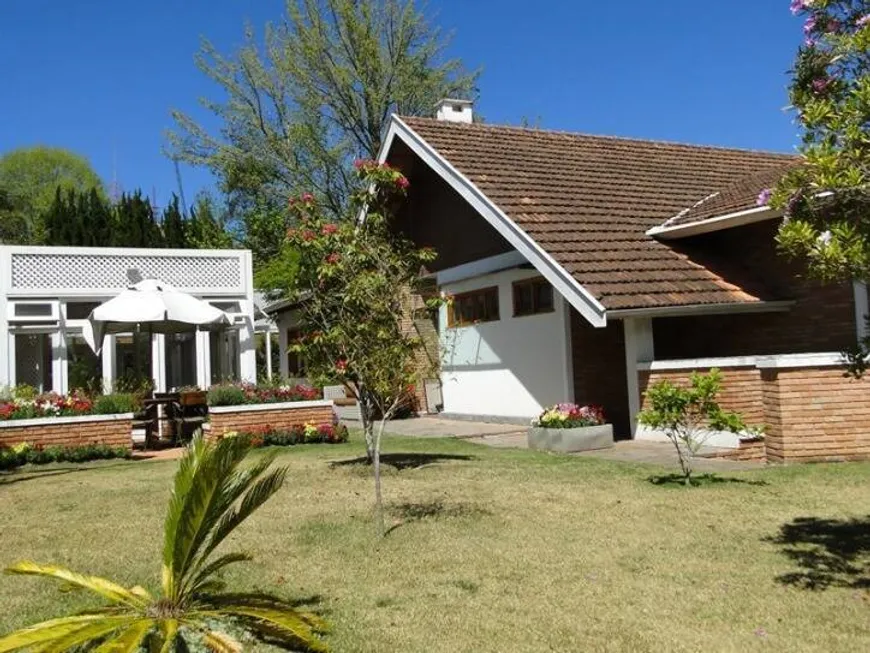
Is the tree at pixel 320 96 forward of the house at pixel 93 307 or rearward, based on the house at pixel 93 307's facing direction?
rearward

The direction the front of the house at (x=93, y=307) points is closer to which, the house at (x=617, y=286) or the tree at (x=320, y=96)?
the house

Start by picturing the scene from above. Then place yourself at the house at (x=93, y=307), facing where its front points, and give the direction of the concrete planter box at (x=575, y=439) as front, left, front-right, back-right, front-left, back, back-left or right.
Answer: front-left

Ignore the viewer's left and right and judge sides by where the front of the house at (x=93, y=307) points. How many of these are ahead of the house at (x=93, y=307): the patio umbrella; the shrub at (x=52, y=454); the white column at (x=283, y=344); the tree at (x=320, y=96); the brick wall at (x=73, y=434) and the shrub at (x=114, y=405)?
4

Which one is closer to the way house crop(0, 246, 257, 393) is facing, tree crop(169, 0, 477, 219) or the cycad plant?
the cycad plant

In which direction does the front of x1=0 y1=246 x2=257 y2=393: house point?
toward the camera

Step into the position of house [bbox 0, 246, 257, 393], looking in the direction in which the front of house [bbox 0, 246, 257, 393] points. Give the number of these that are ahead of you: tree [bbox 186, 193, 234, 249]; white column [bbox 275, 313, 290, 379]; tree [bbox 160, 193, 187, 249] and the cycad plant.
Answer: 1

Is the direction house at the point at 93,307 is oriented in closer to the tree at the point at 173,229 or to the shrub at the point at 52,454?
the shrub

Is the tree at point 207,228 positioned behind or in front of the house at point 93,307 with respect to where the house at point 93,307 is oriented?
behind

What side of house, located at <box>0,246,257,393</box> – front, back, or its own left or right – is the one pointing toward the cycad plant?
front

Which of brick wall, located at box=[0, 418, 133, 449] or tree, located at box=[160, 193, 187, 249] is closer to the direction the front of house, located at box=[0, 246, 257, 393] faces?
the brick wall

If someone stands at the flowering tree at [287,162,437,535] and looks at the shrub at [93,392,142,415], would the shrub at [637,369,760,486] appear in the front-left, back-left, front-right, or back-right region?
back-right

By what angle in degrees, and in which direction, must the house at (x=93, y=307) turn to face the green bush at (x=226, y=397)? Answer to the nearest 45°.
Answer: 0° — it already faces it

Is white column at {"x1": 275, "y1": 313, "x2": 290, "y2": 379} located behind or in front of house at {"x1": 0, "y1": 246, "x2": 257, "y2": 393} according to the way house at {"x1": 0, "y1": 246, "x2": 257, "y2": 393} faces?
behind

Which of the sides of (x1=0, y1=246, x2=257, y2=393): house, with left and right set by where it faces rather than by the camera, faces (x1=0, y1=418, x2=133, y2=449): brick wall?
front

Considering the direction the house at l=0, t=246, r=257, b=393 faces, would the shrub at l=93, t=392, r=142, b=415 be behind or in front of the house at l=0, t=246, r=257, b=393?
in front

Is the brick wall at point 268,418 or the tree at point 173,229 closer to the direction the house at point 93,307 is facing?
the brick wall
